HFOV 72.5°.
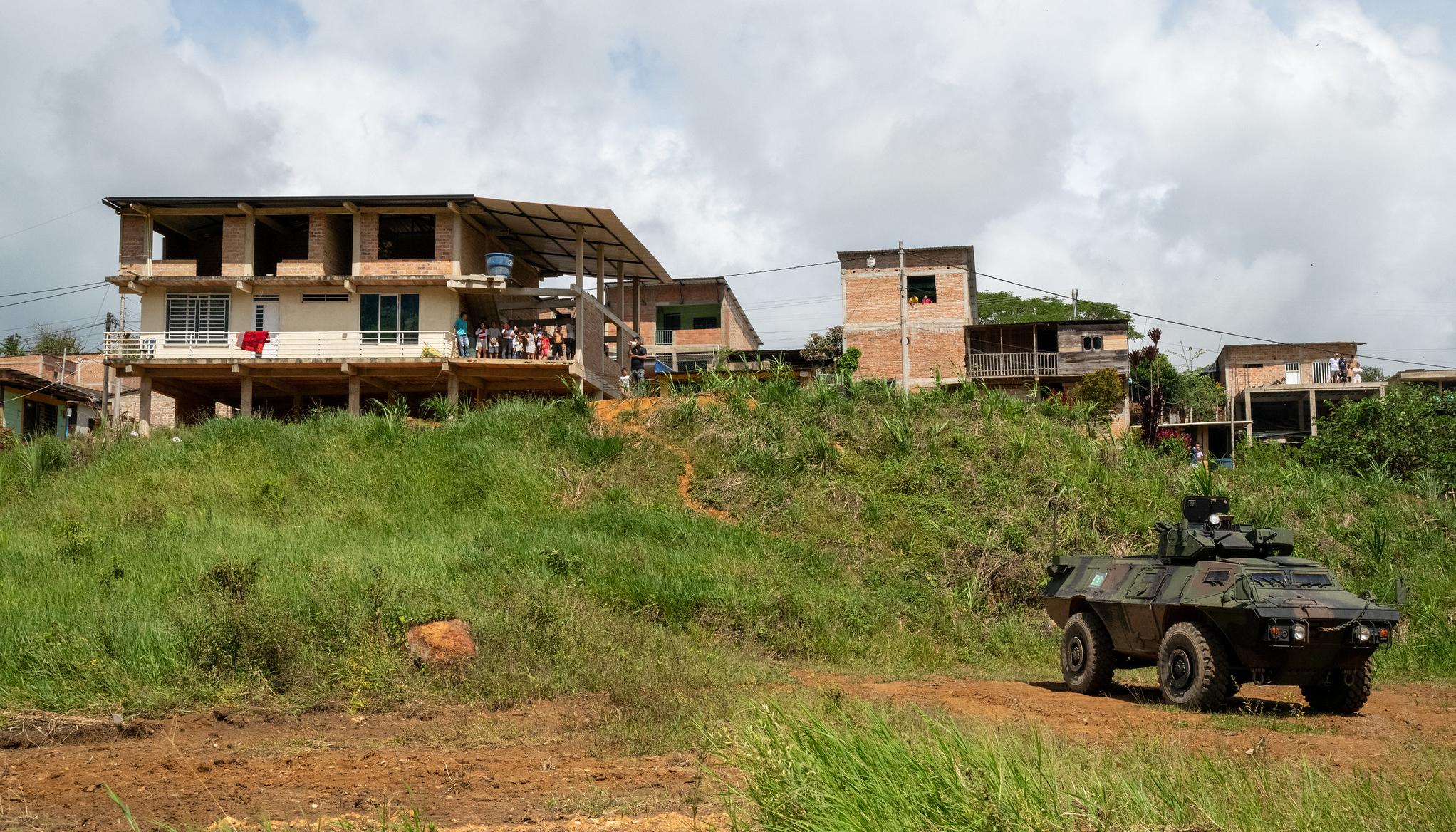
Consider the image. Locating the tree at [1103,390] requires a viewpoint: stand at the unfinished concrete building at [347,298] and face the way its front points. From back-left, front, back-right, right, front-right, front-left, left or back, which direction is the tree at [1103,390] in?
left

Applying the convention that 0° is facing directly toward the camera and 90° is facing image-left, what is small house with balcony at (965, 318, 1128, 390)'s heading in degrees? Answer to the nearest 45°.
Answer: approximately 0°

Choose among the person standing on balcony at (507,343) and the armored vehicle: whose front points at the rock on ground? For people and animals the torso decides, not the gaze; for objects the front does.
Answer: the person standing on balcony

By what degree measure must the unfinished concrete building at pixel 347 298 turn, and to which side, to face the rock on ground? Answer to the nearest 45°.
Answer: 0° — it already faces it

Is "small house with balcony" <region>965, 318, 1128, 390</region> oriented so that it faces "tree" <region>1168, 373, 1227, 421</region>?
no

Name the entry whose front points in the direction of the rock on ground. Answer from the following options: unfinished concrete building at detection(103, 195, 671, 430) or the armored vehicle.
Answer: the unfinished concrete building

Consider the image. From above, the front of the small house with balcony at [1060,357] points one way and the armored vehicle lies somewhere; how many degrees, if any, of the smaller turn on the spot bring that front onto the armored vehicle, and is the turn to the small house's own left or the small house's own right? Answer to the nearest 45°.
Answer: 0° — it already faces it

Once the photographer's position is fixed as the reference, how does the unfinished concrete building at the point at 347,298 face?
facing the viewer

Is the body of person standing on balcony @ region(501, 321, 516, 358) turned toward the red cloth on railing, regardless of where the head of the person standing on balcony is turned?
no

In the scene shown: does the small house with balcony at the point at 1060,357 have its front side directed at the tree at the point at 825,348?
no

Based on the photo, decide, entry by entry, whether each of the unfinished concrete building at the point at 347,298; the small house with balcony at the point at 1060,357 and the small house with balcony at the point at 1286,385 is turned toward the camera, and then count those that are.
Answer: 3

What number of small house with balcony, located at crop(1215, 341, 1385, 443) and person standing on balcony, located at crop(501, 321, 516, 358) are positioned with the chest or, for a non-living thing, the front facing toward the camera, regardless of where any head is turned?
2

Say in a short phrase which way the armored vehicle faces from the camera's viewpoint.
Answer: facing the viewer and to the right of the viewer

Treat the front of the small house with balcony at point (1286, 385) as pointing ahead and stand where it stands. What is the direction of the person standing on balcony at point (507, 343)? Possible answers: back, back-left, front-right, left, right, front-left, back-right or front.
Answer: front-right

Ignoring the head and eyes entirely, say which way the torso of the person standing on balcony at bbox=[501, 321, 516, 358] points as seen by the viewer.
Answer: toward the camera
